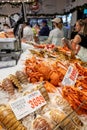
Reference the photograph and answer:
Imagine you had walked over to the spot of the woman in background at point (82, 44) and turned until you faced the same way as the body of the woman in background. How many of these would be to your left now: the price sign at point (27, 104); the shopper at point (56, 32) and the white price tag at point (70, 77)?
2

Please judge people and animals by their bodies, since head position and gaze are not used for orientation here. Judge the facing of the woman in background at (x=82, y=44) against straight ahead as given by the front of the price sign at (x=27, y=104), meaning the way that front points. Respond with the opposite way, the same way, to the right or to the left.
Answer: to the right

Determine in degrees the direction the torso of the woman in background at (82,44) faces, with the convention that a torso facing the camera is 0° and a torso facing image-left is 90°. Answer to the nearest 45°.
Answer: approximately 90°

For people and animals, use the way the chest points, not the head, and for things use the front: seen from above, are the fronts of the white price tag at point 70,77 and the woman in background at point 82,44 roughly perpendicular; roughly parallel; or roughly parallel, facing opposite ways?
roughly perpendicular

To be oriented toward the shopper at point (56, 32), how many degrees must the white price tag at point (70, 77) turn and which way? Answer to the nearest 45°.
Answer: approximately 180°

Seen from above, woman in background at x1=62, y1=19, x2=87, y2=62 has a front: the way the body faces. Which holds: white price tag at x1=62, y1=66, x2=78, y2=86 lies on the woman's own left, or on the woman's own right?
on the woman's own left

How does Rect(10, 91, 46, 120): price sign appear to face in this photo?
toward the camera

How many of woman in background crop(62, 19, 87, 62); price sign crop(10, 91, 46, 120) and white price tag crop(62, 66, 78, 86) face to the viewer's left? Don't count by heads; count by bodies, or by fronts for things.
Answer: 1

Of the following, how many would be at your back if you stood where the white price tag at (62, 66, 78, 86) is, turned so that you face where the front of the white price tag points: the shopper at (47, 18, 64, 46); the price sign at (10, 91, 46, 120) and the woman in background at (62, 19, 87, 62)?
2
